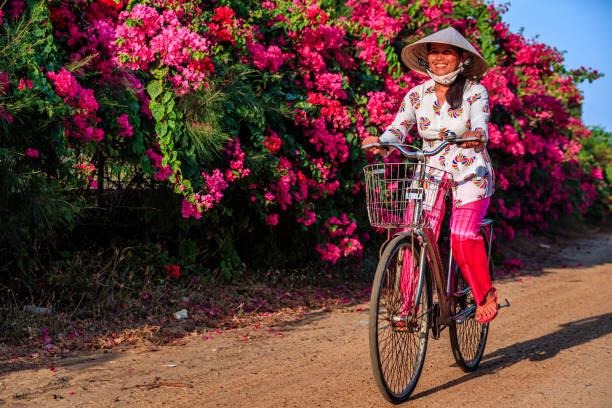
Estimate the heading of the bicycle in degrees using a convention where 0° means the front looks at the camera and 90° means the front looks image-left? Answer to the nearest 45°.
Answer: approximately 45°

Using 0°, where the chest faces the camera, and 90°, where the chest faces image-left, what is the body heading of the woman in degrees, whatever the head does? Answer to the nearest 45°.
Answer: approximately 45°

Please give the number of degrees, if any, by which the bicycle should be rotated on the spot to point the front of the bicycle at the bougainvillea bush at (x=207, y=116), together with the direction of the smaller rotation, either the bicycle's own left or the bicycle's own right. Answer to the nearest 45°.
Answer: approximately 90° to the bicycle's own right

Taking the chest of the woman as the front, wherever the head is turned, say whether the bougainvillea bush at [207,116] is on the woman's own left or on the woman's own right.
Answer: on the woman's own right
